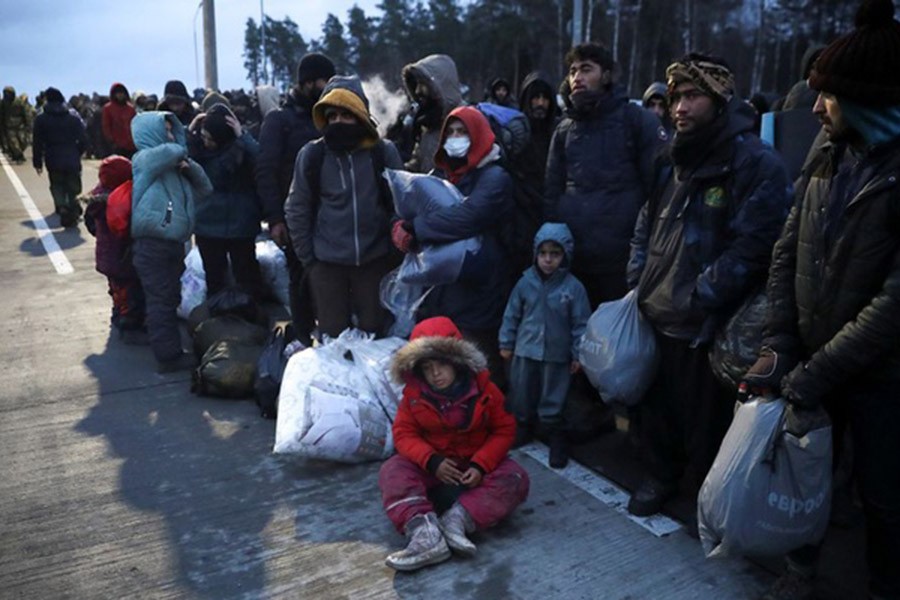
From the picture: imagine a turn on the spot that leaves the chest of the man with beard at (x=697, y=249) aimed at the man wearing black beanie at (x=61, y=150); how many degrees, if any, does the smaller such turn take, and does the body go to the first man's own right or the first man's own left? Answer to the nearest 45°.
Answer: approximately 90° to the first man's own right

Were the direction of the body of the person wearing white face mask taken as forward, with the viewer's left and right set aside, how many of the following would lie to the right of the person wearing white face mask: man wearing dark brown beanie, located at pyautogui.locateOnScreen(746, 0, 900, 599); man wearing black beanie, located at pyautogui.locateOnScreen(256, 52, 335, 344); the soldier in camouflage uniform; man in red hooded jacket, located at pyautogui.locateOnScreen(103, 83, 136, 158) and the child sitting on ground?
3

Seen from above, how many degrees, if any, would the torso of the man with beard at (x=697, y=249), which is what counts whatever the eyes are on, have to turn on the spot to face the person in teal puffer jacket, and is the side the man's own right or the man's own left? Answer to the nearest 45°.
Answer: approximately 45° to the man's own right

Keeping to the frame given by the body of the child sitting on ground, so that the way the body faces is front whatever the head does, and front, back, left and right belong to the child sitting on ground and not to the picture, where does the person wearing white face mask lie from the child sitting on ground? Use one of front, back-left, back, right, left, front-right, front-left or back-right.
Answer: back

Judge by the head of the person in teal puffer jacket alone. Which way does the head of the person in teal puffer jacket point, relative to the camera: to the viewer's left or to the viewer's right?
to the viewer's right

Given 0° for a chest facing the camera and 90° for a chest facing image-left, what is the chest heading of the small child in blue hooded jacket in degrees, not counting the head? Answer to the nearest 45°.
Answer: approximately 0°

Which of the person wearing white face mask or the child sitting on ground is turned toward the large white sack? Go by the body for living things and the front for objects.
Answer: the person wearing white face mask

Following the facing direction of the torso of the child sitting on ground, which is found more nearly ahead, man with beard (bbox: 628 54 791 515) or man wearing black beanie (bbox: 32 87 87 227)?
the man with beard
